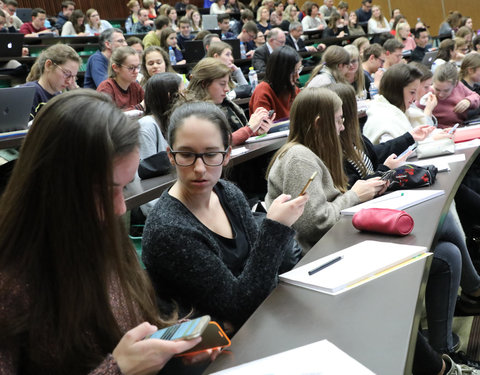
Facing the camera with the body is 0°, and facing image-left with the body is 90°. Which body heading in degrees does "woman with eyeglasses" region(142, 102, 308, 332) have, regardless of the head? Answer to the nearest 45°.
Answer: approximately 315°

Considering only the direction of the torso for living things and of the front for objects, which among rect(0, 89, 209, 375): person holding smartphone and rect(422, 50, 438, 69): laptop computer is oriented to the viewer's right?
the person holding smartphone

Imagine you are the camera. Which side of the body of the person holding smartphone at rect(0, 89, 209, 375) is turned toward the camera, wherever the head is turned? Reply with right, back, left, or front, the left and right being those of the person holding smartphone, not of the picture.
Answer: right

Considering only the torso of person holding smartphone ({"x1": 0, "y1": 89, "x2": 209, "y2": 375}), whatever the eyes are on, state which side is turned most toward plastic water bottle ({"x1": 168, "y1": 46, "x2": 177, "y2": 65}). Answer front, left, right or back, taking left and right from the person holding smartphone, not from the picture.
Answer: left

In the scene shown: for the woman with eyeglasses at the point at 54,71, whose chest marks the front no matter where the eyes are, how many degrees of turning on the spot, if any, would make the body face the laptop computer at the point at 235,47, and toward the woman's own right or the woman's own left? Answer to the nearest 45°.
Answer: approximately 90° to the woman's own left

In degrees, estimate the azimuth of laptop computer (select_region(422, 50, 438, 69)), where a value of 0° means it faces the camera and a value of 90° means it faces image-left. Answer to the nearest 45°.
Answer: approximately 135°

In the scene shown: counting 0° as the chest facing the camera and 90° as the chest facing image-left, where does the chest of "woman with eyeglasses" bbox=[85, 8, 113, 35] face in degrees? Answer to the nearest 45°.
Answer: approximately 315°

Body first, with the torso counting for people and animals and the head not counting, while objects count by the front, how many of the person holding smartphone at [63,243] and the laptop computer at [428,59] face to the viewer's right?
1

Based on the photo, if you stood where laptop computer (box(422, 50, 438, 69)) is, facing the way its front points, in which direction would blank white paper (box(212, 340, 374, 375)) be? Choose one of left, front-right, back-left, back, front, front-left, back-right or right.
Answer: back-left
